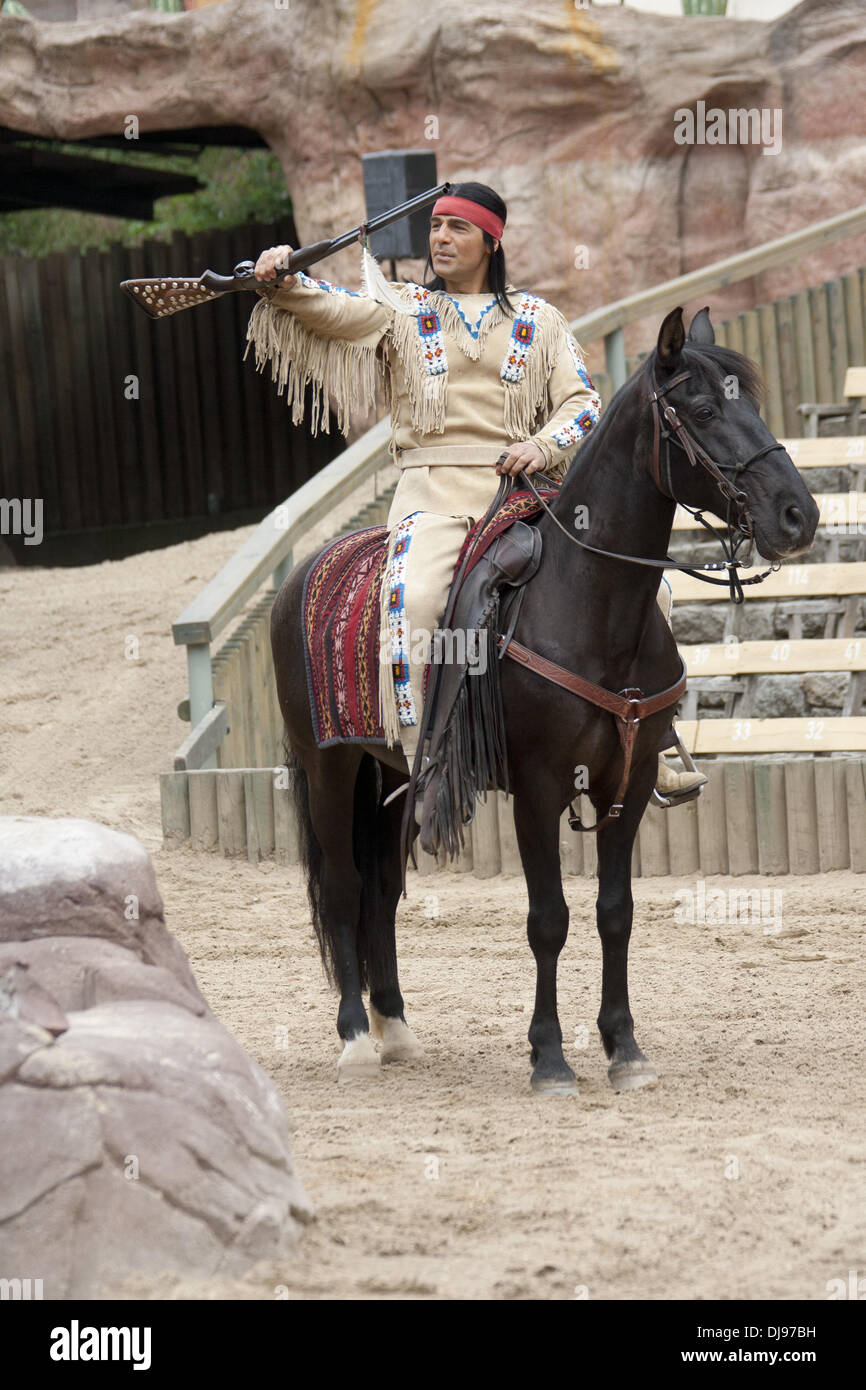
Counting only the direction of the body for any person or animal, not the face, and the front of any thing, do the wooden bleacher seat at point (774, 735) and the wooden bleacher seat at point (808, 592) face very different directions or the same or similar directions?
same or similar directions

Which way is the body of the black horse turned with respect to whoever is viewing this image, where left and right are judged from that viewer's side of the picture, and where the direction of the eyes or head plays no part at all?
facing the viewer and to the right of the viewer

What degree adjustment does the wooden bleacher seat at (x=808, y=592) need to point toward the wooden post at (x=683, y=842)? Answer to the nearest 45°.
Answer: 0° — it already faces it

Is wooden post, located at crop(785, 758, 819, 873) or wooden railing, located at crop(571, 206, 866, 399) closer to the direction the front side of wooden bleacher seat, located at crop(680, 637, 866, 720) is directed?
the wooden post

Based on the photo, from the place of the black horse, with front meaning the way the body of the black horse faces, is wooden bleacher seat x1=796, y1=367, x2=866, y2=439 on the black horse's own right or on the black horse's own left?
on the black horse's own left

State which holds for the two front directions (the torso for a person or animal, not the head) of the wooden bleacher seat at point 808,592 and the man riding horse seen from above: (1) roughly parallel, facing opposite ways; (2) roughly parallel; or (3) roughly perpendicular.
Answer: roughly parallel

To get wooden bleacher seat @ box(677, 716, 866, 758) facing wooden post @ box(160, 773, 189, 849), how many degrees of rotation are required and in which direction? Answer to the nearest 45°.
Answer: approximately 90° to its right

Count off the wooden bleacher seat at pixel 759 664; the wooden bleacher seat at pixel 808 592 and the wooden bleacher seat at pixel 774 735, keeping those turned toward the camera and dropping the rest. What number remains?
3

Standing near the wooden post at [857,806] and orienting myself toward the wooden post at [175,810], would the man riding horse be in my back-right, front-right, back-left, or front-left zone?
front-left

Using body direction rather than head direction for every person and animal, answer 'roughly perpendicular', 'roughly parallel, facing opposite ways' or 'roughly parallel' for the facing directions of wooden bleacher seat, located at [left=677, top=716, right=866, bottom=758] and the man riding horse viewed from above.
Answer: roughly parallel

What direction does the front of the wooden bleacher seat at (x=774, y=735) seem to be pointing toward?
toward the camera

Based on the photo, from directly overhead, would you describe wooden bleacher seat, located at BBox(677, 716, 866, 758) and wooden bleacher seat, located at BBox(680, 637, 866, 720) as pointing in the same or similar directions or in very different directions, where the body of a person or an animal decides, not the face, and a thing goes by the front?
same or similar directions

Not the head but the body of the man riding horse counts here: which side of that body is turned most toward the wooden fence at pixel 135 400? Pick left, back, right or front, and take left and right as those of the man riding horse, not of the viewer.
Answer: back

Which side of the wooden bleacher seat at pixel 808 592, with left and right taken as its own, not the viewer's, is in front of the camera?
front

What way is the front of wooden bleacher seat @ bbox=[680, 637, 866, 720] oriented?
toward the camera
